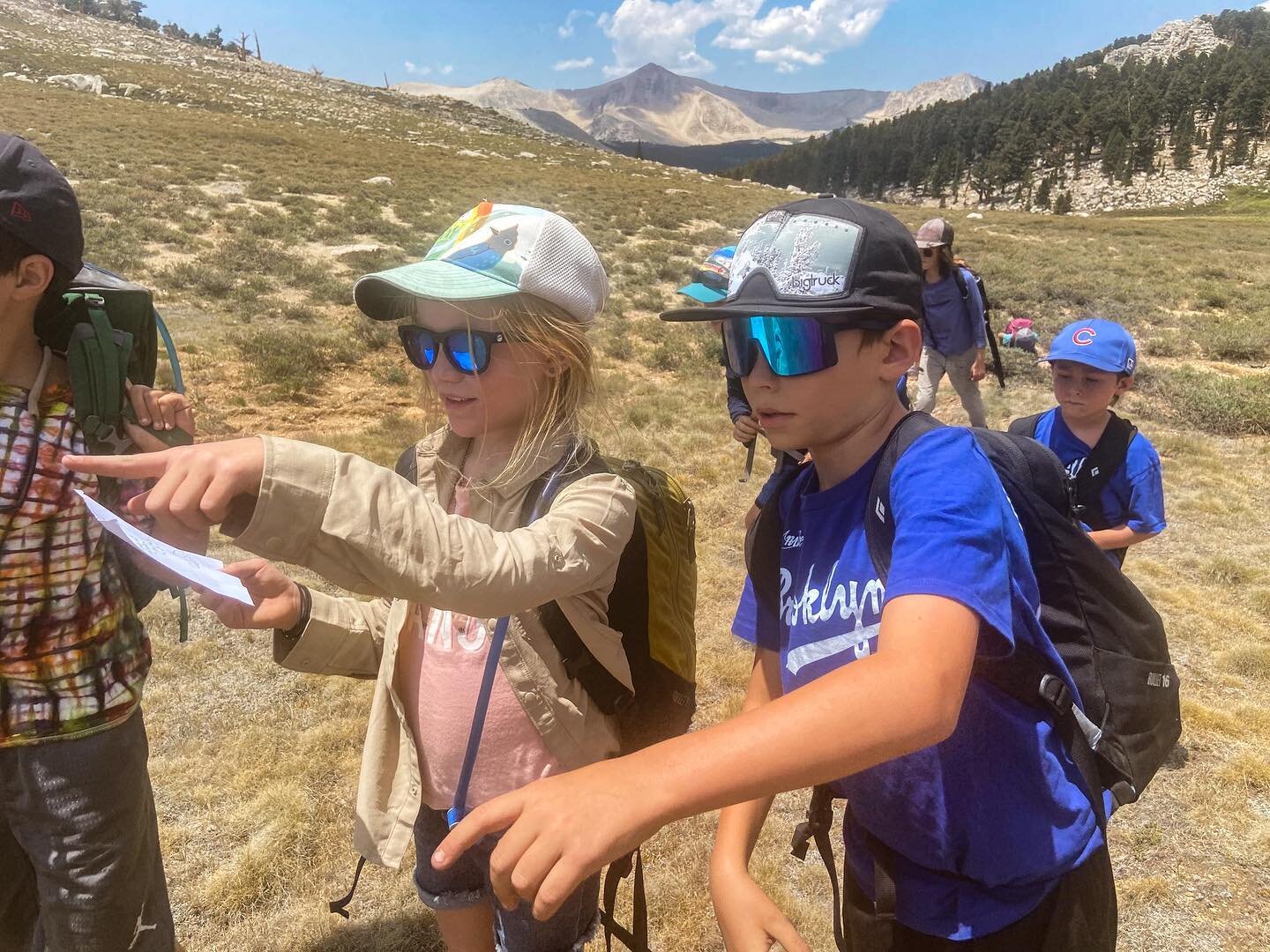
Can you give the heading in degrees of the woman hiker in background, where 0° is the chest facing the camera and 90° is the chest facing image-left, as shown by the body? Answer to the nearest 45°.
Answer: approximately 45°

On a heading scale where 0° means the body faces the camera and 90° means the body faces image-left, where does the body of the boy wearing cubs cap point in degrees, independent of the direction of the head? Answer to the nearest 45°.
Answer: approximately 45°

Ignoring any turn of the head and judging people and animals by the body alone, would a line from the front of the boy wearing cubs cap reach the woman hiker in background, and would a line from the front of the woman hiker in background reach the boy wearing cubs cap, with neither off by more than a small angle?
no

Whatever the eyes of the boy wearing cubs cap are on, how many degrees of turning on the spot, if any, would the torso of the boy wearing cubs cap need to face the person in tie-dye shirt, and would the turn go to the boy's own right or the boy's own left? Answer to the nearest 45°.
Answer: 0° — they already face them

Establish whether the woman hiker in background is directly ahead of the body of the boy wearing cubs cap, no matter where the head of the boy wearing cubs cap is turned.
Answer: no

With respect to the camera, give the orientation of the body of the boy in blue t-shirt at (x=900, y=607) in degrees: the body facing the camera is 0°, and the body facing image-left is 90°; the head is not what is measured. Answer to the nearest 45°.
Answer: approximately 45°

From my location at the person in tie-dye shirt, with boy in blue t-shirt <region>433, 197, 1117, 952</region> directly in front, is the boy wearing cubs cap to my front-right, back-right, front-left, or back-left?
front-left

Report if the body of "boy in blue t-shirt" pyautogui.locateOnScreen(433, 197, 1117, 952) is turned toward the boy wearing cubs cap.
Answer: no

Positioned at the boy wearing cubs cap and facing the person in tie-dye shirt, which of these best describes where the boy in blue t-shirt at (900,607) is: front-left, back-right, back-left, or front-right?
front-left

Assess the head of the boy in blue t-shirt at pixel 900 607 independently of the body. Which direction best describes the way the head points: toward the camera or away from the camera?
toward the camera

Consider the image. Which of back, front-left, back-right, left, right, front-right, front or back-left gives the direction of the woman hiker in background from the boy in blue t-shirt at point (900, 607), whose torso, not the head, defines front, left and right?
back-right

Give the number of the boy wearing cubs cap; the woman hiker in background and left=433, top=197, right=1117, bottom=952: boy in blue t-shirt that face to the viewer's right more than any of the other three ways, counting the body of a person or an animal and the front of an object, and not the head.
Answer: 0

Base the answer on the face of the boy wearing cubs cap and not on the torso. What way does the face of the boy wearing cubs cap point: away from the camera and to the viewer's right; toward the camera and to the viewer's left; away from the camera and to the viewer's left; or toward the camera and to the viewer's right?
toward the camera and to the viewer's left

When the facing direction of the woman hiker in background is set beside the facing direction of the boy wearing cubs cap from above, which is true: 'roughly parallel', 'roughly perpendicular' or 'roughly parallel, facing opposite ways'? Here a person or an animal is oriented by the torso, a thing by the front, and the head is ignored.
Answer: roughly parallel

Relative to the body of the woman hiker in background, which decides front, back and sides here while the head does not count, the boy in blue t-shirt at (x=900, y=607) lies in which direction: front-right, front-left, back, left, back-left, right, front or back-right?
front-left

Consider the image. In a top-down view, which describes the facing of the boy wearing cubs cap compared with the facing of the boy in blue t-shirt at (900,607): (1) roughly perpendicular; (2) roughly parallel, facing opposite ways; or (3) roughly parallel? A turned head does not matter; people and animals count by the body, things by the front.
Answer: roughly parallel
